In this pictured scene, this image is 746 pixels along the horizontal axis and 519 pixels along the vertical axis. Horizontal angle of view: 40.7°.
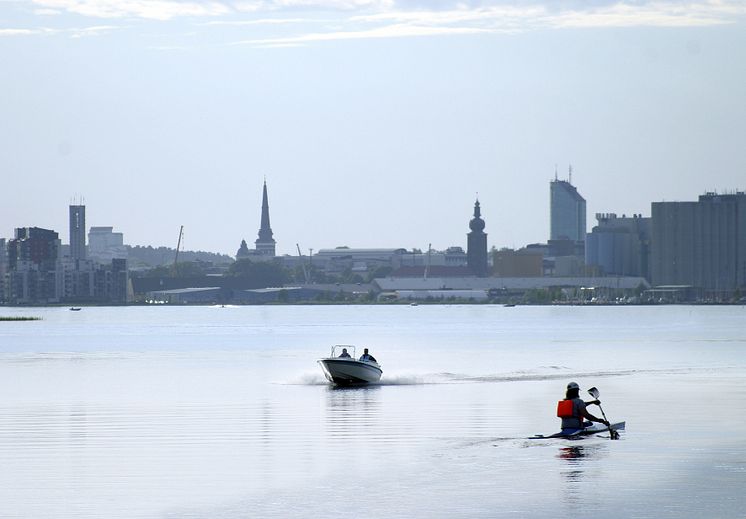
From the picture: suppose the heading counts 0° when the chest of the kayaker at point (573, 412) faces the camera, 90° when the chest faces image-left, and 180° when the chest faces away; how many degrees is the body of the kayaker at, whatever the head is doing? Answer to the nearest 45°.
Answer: approximately 225°
